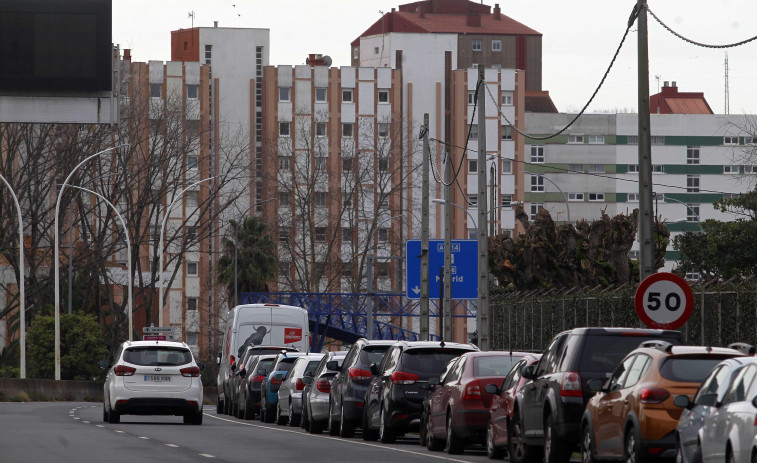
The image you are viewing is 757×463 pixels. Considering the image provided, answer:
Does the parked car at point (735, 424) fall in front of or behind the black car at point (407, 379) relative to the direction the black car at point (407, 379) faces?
behind

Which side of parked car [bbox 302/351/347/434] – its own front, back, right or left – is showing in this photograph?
back

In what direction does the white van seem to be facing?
away from the camera

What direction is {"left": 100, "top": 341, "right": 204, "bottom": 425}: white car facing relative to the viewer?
away from the camera

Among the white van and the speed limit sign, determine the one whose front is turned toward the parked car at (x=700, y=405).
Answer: the speed limit sign

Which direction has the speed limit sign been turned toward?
toward the camera

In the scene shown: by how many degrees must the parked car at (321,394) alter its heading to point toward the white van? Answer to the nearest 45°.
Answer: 0° — it already faces it

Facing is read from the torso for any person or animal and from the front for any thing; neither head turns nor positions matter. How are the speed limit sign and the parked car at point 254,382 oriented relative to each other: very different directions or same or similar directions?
very different directions

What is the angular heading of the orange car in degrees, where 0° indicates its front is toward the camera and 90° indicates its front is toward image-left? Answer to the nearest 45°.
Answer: approximately 135°

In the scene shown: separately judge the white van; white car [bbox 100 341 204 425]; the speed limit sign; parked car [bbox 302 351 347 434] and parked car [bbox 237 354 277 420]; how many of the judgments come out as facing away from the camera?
4

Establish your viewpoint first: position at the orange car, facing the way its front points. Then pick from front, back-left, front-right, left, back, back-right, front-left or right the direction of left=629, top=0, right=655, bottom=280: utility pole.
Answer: front-right

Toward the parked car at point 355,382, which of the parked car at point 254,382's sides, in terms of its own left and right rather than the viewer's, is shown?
back

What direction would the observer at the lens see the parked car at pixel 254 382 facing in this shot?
facing away from the viewer

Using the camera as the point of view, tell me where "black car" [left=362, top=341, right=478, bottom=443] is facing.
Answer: facing away from the viewer and to the left of the viewer
